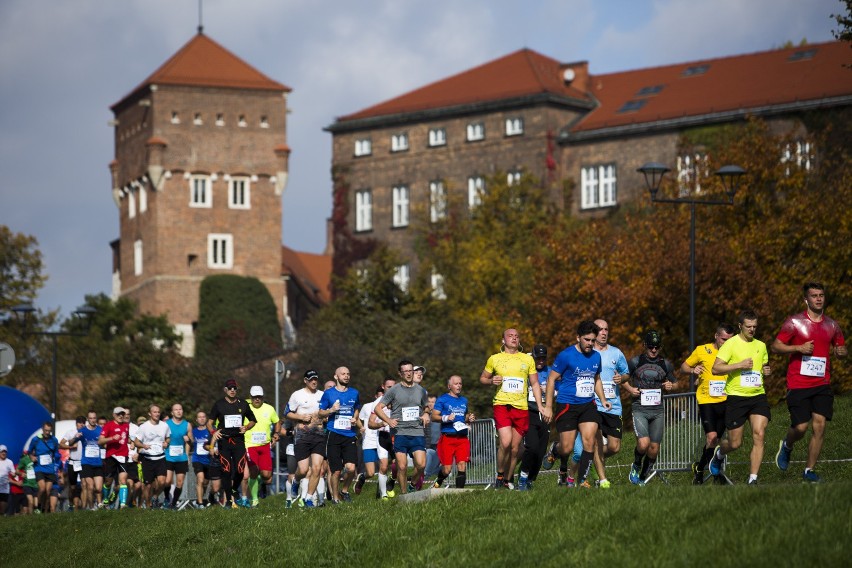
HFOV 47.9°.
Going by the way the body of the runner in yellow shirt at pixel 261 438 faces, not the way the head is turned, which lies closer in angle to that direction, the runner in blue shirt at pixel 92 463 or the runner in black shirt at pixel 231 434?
the runner in black shirt

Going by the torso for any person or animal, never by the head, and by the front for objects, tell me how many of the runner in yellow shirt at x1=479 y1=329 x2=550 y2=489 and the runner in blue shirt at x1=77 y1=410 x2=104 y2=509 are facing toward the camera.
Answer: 2
